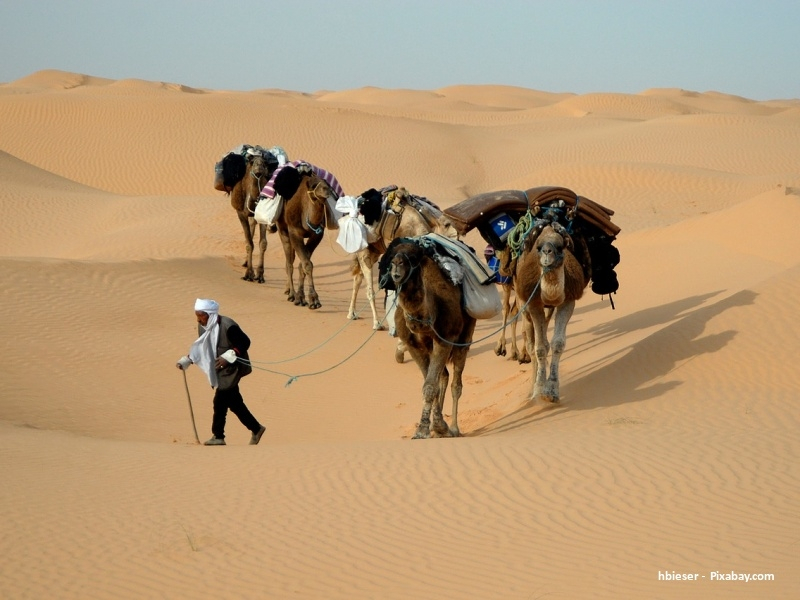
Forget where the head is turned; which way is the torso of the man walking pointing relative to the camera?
to the viewer's left

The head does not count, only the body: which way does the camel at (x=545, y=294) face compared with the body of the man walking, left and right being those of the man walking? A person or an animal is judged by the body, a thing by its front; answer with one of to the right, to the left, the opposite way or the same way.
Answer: to the left

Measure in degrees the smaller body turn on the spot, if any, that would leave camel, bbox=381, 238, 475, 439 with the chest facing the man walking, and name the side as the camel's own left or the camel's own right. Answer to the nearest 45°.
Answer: approximately 45° to the camel's own right

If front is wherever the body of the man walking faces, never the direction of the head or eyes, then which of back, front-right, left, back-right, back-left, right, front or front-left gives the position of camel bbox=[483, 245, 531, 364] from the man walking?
back-right

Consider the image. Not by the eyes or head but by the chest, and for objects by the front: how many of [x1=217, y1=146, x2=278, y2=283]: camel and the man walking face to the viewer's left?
1

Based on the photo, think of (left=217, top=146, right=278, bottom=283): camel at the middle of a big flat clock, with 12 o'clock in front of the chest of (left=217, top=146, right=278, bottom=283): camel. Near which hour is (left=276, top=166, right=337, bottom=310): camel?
(left=276, top=166, right=337, bottom=310): camel is roughly at 11 o'clock from (left=217, top=146, right=278, bottom=283): camel.

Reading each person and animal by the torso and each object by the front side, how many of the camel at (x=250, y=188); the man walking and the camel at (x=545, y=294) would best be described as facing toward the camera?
2

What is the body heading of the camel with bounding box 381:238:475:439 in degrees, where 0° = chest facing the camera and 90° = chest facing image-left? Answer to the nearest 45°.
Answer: approximately 45°

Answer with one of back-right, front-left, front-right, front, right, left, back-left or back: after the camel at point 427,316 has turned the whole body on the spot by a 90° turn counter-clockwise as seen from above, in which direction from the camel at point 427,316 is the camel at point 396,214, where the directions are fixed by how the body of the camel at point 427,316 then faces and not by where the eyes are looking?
back-left

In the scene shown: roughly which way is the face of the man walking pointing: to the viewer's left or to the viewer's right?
to the viewer's left

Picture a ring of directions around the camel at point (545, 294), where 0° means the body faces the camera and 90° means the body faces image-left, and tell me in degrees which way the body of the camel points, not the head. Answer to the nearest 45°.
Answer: approximately 0°

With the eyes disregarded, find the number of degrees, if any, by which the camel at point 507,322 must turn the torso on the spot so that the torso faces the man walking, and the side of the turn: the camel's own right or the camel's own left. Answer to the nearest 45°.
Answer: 0° — it already faces them
